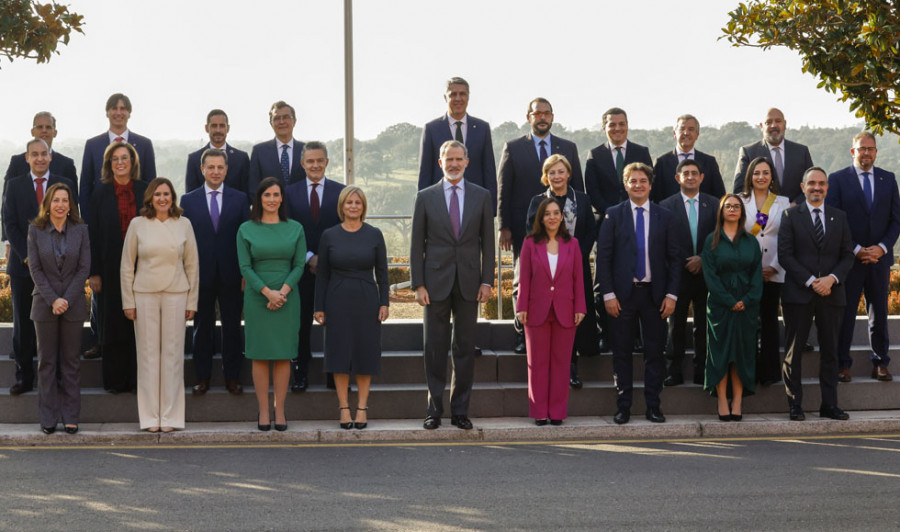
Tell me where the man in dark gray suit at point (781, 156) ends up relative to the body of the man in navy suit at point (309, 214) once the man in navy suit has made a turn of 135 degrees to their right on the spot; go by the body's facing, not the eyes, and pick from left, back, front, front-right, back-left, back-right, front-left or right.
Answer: back-right

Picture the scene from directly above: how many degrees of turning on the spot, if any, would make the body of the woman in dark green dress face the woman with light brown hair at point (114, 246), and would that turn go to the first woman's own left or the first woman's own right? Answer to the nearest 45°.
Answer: approximately 90° to the first woman's own right

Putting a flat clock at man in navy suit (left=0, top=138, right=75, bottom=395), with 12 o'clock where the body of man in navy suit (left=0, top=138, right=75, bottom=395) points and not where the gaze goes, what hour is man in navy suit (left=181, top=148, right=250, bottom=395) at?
man in navy suit (left=181, top=148, right=250, bottom=395) is roughly at 10 o'clock from man in navy suit (left=0, top=138, right=75, bottom=395).

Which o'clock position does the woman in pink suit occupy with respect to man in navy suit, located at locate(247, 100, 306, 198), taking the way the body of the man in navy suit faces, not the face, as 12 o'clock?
The woman in pink suit is roughly at 10 o'clock from the man in navy suit.

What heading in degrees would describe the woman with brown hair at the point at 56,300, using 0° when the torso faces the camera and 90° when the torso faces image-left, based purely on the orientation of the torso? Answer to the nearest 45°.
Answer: approximately 0°

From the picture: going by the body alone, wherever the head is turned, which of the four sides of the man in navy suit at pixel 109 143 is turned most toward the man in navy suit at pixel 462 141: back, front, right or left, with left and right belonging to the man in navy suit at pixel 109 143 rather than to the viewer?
left

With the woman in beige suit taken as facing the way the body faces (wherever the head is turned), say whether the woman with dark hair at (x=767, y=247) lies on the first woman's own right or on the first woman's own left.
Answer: on the first woman's own left
